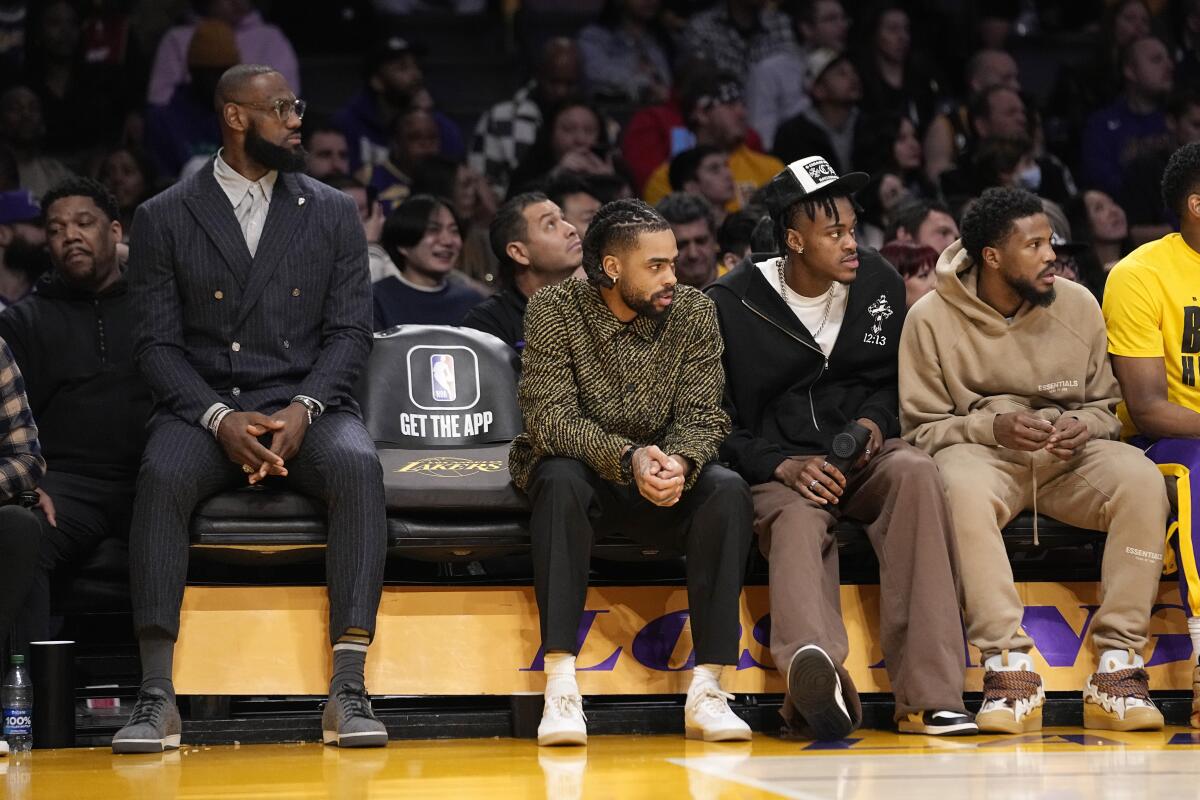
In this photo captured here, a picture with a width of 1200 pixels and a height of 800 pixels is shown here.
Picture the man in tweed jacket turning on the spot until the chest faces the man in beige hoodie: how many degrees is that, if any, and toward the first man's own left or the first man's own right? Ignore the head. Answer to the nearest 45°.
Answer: approximately 90° to the first man's own left

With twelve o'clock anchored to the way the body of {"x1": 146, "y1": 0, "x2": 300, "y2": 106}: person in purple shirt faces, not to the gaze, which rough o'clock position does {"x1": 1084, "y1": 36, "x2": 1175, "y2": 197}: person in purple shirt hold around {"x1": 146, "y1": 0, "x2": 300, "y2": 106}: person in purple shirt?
{"x1": 1084, "y1": 36, "x2": 1175, "y2": 197}: person in purple shirt is roughly at 9 o'clock from {"x1": 146, "y1": 0, "x2": 300, "y2": 106}: person in purple shirt.

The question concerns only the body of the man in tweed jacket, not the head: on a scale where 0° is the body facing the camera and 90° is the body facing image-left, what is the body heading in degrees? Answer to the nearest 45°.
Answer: approximately 0°

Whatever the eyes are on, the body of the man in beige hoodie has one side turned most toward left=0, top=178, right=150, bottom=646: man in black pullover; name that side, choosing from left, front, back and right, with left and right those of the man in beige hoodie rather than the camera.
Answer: right

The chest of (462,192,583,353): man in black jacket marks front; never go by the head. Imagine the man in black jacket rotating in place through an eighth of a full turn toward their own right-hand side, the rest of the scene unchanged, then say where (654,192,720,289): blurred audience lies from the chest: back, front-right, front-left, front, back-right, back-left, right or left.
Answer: back-left

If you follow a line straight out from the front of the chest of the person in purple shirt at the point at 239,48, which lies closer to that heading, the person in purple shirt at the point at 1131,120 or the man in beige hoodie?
the man in beige hoodie

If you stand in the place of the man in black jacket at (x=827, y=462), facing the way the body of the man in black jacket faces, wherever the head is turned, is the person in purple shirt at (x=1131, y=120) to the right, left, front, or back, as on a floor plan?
back

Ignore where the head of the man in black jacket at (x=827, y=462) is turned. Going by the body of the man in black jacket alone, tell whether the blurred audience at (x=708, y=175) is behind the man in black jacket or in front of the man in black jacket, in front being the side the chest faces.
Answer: behind

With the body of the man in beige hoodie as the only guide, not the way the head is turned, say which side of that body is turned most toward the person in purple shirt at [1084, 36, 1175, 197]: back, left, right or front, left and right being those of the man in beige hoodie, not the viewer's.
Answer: back

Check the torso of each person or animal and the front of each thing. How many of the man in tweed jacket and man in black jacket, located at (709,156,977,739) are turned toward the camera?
2

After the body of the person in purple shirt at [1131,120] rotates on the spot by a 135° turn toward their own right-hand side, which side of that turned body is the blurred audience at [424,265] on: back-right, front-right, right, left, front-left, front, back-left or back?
front-left
